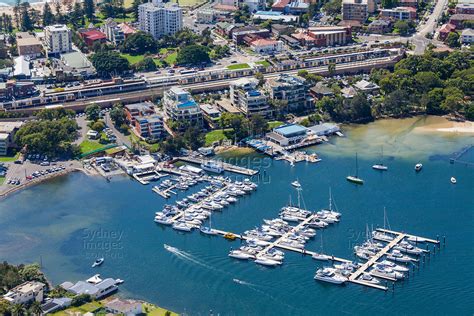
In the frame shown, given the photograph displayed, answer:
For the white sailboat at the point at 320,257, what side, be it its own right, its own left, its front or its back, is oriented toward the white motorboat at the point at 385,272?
front

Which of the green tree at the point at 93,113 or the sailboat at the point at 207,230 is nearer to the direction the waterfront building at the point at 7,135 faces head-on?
the sailboat

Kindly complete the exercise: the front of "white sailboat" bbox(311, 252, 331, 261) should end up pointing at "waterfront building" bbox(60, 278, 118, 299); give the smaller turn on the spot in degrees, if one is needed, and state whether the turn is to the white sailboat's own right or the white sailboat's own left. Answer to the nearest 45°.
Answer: approximately 180°

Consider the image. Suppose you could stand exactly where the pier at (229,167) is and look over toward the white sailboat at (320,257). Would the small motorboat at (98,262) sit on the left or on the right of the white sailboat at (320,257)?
right

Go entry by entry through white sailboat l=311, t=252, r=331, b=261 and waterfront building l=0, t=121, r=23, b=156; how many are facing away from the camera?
0

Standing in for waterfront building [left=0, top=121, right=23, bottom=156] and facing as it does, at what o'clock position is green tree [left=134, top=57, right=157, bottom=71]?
The green tree is roughly at 7 o'clock from the waterfront building.

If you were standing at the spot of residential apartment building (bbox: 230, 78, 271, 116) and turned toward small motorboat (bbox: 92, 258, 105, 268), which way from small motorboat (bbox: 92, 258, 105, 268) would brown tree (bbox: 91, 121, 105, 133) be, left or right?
right

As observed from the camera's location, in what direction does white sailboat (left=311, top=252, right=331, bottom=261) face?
facing to the right of the viewer
